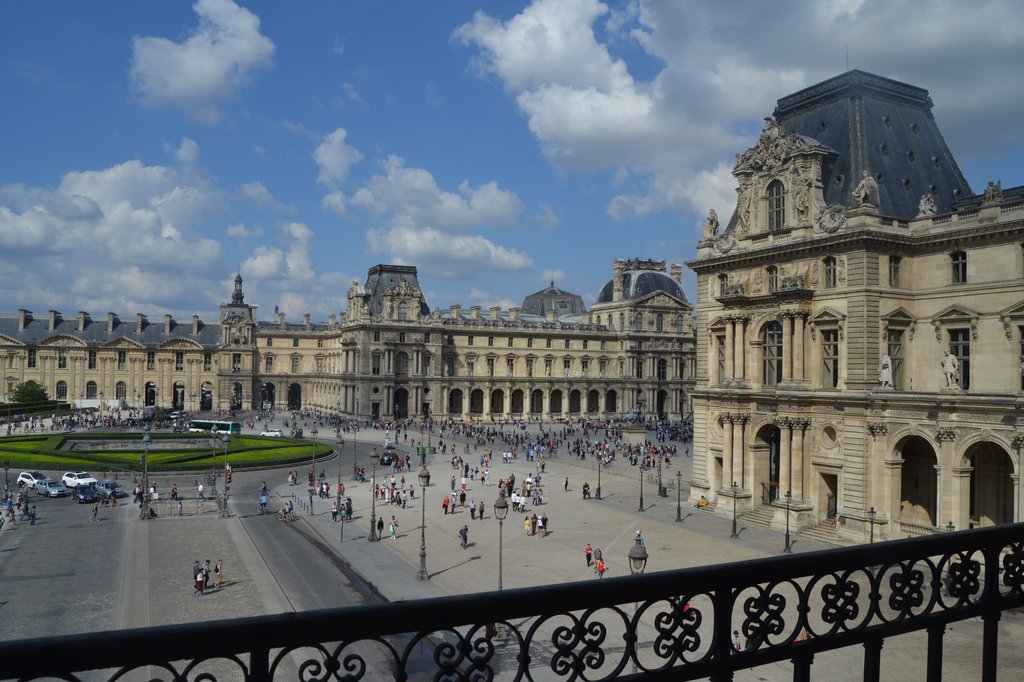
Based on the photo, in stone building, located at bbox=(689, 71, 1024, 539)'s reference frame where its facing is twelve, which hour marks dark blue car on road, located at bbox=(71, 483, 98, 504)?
The dark blue car on road is roughly at 1 o'clock from the stone building.

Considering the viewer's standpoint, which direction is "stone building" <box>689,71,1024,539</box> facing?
facing the viewer and to the left of the viewer

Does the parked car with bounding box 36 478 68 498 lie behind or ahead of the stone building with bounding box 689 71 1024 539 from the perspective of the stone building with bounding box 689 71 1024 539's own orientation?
ahead

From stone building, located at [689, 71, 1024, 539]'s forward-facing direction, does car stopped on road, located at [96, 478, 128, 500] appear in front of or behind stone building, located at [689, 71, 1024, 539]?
in front

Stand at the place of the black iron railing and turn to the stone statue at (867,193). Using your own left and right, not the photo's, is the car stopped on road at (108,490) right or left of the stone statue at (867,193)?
left

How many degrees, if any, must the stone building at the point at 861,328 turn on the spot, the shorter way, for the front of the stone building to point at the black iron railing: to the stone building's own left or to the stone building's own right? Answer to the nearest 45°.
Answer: approximately 45° to the stone building's own left
